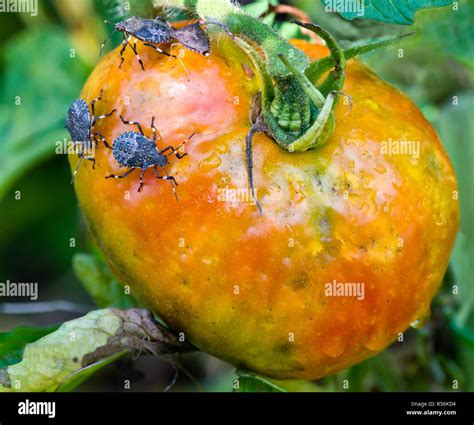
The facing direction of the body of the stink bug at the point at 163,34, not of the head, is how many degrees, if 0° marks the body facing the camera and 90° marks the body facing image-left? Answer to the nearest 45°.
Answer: approximately 90°

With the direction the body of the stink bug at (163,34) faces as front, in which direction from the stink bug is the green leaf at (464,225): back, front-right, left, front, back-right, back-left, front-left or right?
back-right
